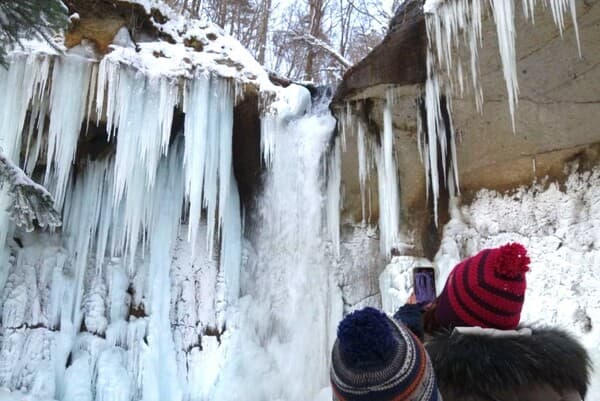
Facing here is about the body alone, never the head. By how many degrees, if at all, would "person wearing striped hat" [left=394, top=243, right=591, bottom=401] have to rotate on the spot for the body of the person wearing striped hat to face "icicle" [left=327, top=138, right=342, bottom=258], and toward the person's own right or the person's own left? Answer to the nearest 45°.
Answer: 0° — they already face it

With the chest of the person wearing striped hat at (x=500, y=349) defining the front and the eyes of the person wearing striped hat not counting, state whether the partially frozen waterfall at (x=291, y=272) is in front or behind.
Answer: in front

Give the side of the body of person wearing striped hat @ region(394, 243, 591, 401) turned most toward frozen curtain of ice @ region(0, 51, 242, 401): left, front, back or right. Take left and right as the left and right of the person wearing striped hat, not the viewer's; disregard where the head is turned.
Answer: front

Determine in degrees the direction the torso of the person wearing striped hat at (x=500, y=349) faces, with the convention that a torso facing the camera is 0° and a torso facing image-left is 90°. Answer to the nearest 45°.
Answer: approximately 135°

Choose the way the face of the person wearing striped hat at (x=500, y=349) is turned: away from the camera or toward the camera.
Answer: away from the camera

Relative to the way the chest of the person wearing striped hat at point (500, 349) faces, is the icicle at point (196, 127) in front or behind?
in front

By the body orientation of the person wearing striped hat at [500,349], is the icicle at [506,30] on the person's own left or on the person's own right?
on the person's own right
